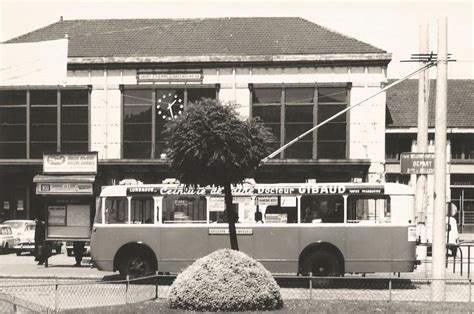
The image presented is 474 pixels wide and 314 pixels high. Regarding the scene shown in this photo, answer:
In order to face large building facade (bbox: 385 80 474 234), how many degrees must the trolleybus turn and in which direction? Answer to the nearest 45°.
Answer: approximately 135° to its right

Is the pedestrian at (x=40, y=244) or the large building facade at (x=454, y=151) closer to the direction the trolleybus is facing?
the pedestrian

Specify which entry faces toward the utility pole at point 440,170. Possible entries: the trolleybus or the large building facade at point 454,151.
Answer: the large building facade

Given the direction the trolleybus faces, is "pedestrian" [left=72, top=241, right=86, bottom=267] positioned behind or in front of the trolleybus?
in front

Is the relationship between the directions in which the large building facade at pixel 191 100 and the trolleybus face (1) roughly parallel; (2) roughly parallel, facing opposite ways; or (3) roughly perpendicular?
roughly perpendicular

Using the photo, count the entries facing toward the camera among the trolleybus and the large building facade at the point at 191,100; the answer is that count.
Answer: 1

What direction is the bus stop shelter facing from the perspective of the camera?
toward the camera

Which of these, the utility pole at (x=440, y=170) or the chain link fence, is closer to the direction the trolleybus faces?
the chain link fence

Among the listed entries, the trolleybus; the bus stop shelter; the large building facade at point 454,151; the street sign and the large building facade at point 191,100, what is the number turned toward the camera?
4

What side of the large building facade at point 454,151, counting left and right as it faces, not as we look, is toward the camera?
front

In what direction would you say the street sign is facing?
toward the camera

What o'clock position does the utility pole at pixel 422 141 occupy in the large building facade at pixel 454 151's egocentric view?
The utility pole is roughly at 12 o'clock from the large building facade.

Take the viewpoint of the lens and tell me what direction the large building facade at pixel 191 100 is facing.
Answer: facing the viewer

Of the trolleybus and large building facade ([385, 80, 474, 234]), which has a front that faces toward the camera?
the large building facade

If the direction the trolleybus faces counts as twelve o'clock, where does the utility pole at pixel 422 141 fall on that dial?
The utility pole is roughly at 5 o'clock from the trolleybus.

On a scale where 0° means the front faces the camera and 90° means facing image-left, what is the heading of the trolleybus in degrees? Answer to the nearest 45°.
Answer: approximately 90°

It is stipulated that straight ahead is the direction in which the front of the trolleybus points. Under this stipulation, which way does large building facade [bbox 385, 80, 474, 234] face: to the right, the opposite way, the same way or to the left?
to the left

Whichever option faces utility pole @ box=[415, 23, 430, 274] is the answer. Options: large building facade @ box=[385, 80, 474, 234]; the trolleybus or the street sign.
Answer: the large building facade

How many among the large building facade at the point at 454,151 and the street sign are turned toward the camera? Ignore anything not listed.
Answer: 2
